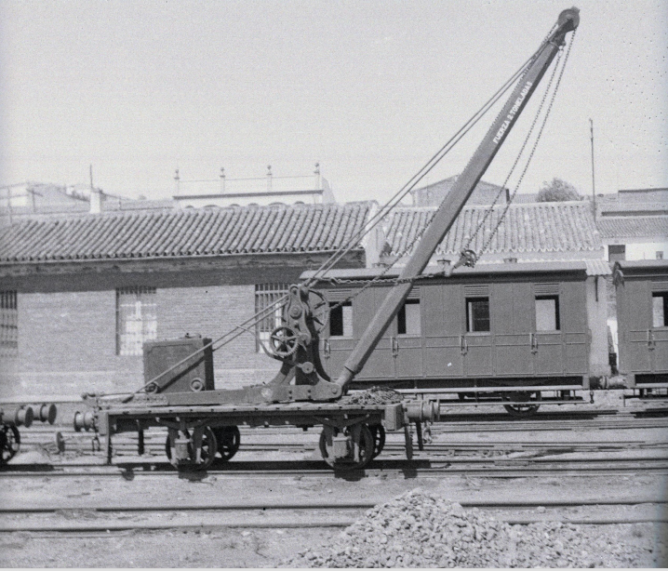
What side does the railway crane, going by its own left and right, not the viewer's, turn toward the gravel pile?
right

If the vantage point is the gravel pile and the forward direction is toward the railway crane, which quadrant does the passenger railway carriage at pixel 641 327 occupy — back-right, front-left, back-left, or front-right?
front-right

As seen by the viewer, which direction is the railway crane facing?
to the viewer's right

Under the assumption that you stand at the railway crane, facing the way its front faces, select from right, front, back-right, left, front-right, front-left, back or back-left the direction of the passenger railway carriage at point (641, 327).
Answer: front-left

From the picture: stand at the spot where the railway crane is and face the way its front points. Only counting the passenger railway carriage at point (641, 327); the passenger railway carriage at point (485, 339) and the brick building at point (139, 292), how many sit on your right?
0

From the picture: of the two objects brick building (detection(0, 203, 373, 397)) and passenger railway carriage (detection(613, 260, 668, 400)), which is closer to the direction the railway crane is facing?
the passenger railway carriage

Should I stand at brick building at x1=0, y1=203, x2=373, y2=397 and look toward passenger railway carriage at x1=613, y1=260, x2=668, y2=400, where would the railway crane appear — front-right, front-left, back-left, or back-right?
front-right

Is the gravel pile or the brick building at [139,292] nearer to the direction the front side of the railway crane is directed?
the gravel pile

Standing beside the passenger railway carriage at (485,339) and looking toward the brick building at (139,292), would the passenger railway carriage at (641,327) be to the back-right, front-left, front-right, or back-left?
back-right

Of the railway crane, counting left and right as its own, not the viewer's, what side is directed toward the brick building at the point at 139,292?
left

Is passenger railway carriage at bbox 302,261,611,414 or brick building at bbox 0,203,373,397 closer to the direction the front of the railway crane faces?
the passenger railway carriage

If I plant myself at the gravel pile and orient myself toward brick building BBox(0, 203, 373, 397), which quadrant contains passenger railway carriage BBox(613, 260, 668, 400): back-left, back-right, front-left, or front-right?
front-right

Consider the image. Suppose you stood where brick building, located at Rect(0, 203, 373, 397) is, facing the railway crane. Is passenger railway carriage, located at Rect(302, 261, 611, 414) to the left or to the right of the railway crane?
left
